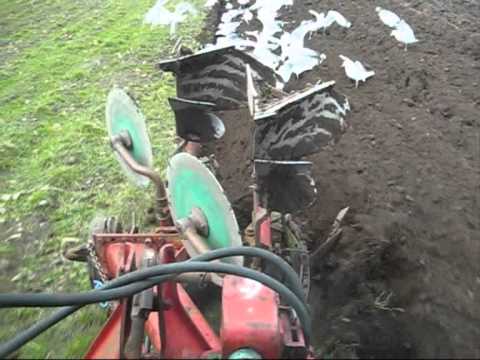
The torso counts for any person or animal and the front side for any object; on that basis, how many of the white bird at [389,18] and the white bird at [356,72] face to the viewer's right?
0

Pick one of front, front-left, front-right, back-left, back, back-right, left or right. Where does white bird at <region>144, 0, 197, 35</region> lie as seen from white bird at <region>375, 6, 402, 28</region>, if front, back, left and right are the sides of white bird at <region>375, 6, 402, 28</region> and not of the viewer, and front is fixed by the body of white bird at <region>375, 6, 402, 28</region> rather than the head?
front

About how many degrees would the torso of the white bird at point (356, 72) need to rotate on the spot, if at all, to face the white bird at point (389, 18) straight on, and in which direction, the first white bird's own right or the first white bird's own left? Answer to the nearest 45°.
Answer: approximately 90° to the first white bird's own right

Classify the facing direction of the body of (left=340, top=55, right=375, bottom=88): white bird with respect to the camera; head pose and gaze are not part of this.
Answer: to the viewer's left
